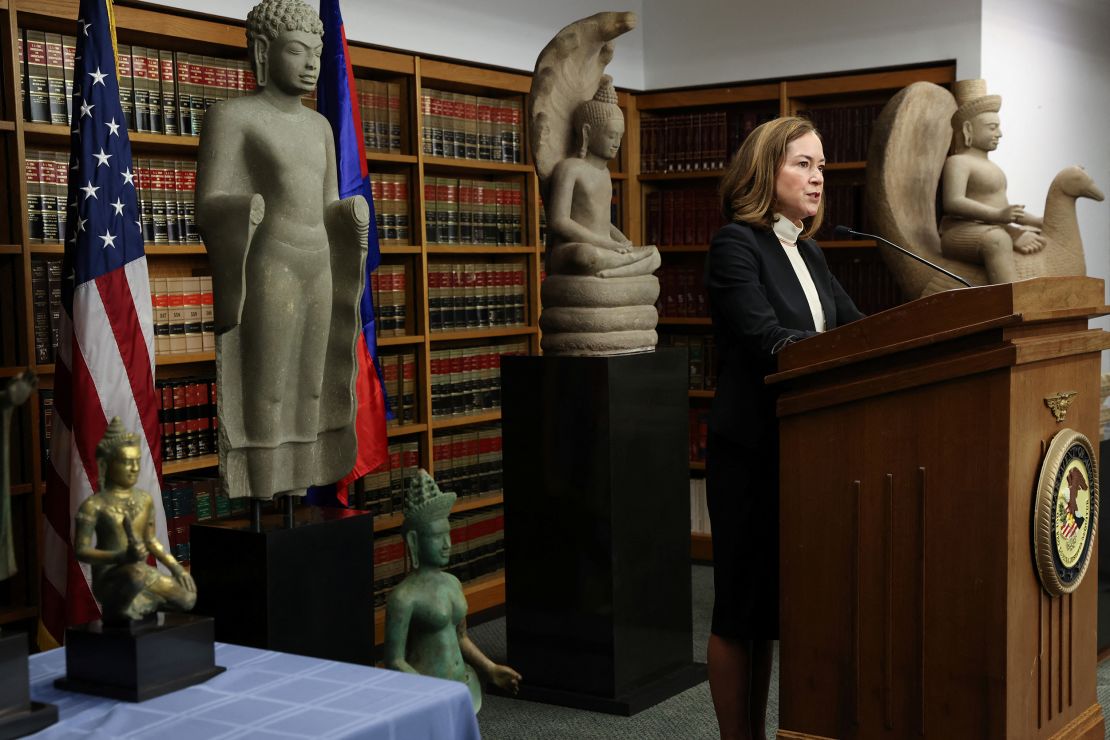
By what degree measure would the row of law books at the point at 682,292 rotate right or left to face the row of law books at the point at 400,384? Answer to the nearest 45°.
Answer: approximately 45° to its right

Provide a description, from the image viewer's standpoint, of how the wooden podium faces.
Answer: facing the viewer and to the right of the viewer

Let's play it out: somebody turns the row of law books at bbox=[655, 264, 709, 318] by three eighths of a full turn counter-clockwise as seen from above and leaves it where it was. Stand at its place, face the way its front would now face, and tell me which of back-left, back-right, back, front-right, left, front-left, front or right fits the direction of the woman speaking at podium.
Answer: back-right

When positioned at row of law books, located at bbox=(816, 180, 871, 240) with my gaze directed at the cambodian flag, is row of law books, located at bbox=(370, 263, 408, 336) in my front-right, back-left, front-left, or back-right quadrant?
front-right

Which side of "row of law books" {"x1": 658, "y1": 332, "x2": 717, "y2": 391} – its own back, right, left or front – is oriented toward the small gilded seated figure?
front

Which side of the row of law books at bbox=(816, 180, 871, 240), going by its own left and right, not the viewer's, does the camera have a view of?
front

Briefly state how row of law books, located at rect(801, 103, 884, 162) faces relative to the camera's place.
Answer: facing the viewer

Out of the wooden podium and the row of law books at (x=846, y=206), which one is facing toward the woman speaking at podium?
the row of law books

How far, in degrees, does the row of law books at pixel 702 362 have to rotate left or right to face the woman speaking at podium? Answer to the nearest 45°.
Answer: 0° — it already faces them

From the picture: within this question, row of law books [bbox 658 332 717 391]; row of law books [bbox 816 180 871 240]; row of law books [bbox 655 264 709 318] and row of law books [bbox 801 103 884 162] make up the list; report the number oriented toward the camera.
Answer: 4

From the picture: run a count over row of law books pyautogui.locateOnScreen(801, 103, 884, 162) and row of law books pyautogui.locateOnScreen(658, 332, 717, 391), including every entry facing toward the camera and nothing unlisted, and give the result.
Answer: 2

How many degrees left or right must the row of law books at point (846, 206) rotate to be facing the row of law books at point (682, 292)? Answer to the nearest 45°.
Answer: approximately 90° to its right
